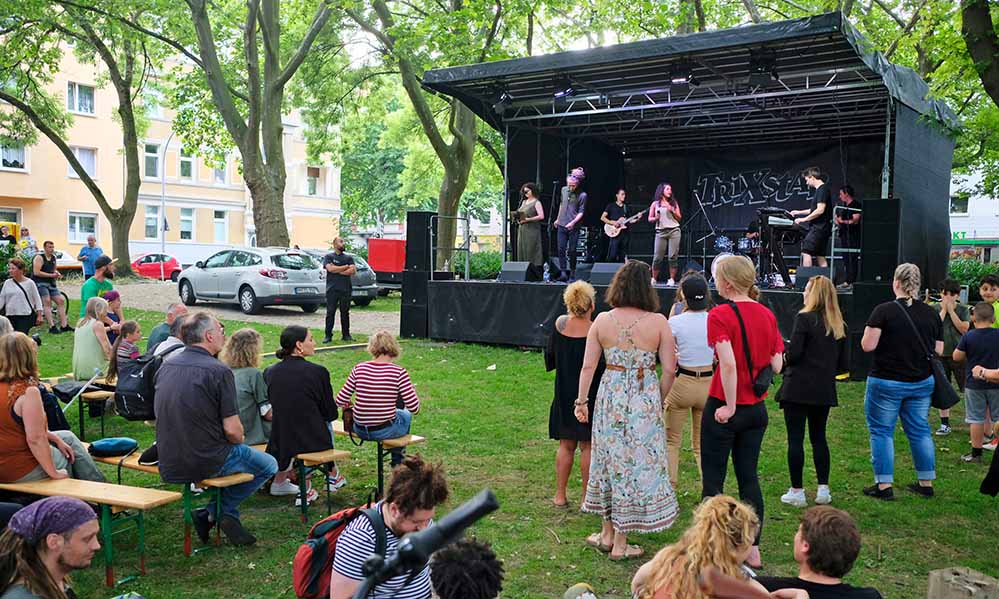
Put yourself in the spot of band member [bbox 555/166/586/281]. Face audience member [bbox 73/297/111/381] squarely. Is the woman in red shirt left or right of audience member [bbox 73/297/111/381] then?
left

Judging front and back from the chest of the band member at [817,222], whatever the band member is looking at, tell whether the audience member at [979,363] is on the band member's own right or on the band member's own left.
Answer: on the band member's own left

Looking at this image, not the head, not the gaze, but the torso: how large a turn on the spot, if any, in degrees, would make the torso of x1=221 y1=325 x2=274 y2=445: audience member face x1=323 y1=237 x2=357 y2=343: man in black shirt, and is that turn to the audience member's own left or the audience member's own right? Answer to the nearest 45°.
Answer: approximately 45° to the audience member's own left

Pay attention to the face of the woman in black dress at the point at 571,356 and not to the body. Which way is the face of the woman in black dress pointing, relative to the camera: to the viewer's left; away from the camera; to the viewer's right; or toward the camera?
away from the camera

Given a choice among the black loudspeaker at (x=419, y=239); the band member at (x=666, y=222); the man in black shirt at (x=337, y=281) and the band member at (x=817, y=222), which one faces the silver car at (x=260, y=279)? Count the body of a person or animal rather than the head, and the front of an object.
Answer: the band member at (x=817, y=222)

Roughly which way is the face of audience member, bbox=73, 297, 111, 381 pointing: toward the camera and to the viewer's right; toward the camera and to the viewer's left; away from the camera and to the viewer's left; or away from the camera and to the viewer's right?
away from the camera and to the viewer's right

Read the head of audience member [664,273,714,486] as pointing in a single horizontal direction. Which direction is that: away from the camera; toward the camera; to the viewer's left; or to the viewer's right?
away from the camera

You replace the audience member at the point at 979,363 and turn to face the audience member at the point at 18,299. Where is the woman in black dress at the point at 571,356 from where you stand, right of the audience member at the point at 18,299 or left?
left

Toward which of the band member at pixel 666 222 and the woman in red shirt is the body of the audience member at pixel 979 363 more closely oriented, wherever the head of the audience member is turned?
the band member

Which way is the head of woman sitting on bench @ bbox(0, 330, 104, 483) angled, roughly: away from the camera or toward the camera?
away from the camera

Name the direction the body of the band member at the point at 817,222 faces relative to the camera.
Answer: to the viewer's left

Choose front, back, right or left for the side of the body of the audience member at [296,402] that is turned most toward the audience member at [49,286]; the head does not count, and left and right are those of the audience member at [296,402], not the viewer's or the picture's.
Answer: left

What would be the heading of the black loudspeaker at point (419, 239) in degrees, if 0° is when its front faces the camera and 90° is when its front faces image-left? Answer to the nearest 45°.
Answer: approximately 0°

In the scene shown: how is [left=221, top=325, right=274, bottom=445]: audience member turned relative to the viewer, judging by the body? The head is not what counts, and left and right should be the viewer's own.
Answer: facing away from the viewer and to the right of the viewer
